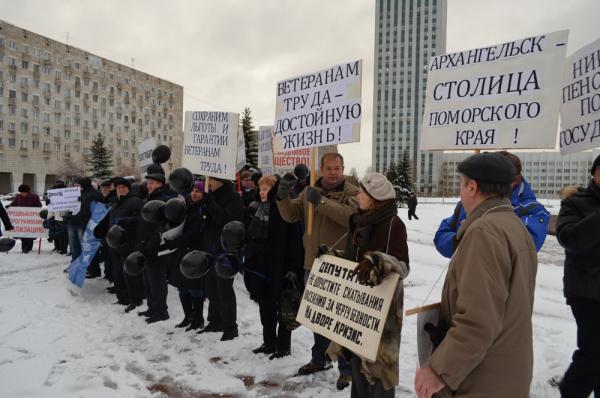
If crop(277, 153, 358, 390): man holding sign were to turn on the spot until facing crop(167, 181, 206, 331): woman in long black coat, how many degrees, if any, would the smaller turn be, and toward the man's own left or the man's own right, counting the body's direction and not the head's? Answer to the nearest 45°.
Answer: approximately 90° to the man's own right

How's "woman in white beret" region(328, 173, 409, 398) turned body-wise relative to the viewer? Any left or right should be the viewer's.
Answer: facing to the left of the viewer

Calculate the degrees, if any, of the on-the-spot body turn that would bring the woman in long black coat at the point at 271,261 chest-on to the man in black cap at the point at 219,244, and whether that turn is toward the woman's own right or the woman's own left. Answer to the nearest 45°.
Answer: approximately 90° to the woman's own right

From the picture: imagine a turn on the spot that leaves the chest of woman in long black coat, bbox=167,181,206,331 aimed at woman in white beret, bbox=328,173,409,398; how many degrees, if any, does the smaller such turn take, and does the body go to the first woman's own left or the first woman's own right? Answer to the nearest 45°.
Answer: approximately 45° to the first woman's own left

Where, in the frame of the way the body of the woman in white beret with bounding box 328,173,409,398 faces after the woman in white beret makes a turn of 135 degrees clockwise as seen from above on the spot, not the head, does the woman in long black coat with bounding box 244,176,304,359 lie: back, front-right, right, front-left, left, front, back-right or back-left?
left

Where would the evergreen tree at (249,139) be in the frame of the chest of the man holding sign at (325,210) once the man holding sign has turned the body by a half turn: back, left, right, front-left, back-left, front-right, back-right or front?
front-left

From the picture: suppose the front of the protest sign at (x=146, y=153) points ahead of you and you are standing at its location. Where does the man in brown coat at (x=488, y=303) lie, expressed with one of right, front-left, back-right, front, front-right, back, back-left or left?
front-left

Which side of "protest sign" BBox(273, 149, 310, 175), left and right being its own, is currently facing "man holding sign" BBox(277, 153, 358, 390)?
front

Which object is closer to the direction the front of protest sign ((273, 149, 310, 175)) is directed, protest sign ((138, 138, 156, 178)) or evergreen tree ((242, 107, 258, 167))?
the protest sign
